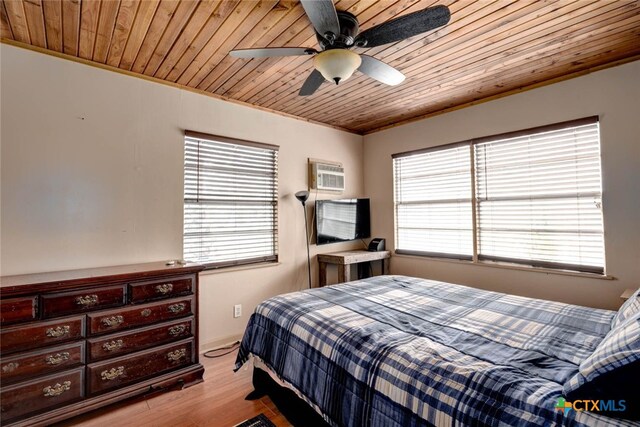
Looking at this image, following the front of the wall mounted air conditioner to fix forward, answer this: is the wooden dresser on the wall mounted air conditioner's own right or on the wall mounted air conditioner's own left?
on the wall mounted air conditioner's own right

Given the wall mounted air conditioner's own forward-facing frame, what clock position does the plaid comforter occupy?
The plaid comforter is roughly at 1 o'clock from the wall mounted air conditioner.

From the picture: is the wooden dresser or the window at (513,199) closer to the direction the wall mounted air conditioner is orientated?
the window

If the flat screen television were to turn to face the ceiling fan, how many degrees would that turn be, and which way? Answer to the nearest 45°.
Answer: approximately 45° to its right

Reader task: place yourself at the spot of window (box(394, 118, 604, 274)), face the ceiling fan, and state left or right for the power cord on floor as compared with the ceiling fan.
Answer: right

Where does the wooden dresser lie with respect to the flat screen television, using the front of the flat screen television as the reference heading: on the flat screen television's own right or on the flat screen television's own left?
on the flat screen television's own right
